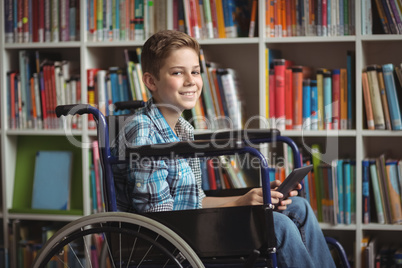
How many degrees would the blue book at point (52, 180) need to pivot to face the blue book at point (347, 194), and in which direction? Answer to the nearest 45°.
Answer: approximately 45° to its left

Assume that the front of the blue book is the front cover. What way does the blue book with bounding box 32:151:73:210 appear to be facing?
toward the camera

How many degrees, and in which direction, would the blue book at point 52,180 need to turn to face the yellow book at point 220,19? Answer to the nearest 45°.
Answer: approximately 45° to its left

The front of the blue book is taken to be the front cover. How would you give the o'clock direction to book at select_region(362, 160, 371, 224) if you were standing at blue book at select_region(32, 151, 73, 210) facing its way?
The book is roughly at 10 o'clock from the blue book.

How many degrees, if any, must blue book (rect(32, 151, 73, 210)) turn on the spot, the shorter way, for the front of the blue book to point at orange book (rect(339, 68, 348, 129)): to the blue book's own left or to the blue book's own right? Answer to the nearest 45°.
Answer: approximately 45° to the blue book's own left

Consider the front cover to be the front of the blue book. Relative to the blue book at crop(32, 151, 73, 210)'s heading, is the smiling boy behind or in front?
in front

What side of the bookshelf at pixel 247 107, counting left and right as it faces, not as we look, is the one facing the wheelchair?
front
